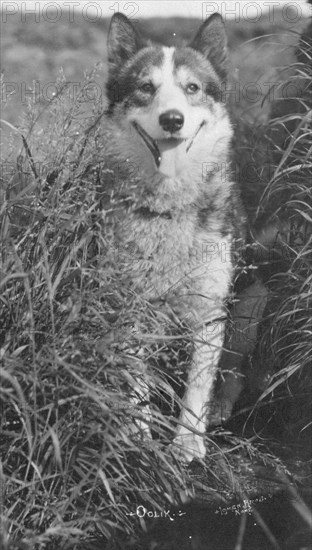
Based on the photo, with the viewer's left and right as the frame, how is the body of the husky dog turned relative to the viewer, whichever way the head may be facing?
facing the viewer
